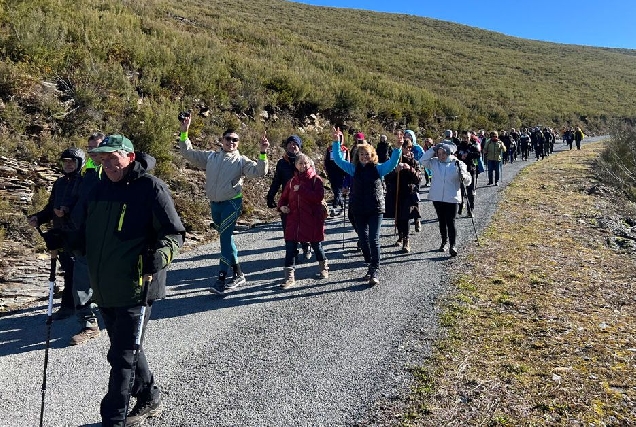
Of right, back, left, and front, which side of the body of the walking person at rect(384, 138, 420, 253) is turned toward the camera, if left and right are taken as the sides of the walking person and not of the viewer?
front

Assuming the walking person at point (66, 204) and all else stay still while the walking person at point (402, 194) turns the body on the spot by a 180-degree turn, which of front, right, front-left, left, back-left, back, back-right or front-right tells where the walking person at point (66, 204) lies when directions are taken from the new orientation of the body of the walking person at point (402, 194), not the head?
back-left

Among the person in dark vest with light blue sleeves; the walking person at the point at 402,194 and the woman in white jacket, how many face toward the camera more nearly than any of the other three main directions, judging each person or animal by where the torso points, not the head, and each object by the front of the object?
3

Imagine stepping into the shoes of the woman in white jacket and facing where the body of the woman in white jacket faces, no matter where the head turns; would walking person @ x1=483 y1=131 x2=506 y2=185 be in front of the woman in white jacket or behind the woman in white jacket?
behind

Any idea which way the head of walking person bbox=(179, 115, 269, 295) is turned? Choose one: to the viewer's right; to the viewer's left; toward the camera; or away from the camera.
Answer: toward the camera

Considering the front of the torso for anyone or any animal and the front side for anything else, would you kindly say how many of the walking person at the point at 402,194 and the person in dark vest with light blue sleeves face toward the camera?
2

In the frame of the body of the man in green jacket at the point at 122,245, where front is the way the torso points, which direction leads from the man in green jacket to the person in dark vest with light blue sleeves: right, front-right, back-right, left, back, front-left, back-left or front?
back

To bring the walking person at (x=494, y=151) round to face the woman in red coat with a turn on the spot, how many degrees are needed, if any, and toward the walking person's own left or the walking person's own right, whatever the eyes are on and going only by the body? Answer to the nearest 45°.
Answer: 0° — they already face them

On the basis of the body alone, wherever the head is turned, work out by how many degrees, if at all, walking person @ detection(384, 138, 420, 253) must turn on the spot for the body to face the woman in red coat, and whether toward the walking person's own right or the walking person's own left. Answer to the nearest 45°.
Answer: approximately 45° to the walking person's own right

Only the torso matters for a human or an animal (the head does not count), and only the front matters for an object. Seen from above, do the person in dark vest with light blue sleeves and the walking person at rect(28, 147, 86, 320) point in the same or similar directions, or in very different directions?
same or similar directions

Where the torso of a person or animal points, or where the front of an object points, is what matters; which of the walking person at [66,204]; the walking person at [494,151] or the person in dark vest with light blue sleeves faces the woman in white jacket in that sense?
the walking person at [494,151]

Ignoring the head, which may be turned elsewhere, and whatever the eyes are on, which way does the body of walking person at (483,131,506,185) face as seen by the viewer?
toward the camera

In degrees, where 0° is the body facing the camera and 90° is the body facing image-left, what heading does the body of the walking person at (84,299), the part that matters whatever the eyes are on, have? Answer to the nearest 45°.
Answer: approximately 45°
